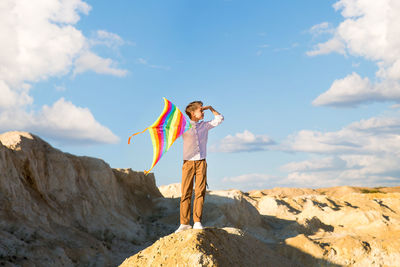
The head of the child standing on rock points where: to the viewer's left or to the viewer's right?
to the viewer's right

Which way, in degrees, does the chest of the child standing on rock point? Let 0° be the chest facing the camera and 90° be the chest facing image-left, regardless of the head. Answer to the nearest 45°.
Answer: approximately 0°
